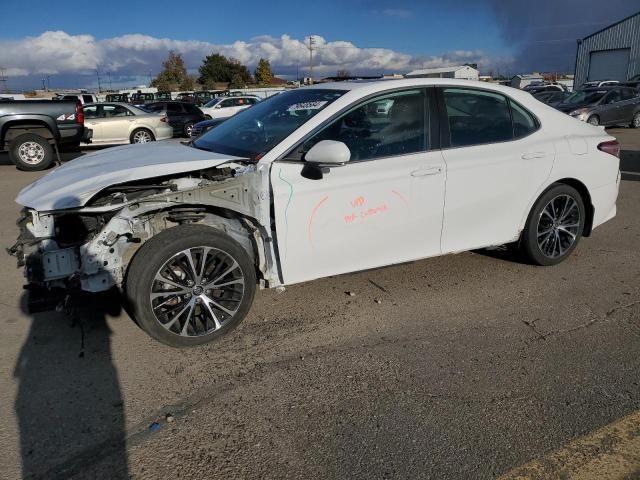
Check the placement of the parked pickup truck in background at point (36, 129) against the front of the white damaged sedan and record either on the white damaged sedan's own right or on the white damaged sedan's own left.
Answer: on the white damaged sedan's own right

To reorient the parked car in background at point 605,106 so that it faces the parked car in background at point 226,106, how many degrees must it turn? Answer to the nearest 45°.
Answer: approximately 45° to its right

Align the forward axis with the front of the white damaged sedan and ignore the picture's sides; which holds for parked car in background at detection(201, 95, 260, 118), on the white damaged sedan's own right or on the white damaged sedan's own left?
on the white damaged sedan's own right

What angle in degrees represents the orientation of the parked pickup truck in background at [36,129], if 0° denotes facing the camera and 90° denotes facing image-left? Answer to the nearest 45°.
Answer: approximately 90°

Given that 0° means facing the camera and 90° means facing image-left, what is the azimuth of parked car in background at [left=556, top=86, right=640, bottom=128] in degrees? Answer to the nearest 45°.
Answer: approximately 45°

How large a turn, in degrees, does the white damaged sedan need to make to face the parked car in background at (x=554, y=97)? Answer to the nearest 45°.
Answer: approximately 180°

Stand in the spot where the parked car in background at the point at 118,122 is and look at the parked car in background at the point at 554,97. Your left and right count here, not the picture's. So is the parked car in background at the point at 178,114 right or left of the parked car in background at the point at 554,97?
left

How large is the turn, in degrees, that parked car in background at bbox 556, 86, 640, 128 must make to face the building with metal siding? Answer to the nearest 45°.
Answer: approximately 135° to its right

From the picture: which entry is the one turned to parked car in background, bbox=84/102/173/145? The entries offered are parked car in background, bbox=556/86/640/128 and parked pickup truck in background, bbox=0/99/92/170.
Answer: parked car in background, bbox=556/86/640/128

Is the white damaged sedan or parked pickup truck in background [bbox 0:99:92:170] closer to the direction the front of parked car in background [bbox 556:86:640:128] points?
the parked pickup truck in background

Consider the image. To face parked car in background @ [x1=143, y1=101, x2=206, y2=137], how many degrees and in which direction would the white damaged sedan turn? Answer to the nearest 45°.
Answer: approximately 135° to its right

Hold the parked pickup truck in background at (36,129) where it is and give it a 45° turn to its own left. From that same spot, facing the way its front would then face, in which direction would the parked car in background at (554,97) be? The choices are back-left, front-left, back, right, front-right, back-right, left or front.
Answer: back-left

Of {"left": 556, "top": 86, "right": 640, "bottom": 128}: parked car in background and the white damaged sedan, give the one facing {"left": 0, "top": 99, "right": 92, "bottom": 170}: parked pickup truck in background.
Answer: {"left": 556, "top": 86, "right": 640, "bottom": 128}: parked car in background

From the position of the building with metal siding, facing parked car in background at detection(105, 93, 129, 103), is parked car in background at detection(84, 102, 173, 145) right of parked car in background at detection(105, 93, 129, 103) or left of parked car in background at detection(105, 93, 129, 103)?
left
